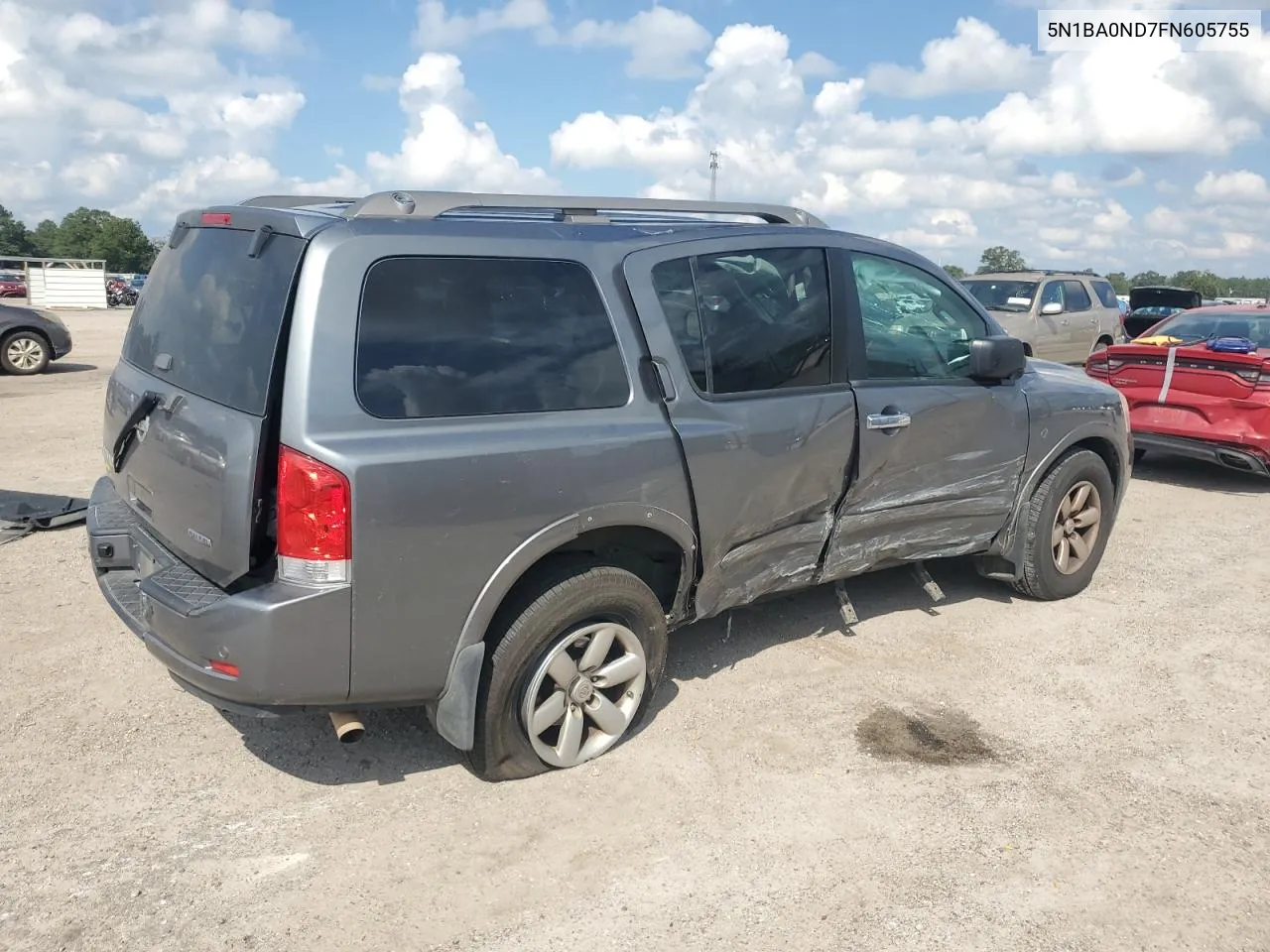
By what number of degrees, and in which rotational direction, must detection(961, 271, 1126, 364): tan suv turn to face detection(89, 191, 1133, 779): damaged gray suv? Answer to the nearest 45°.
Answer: approximately 45° to its left

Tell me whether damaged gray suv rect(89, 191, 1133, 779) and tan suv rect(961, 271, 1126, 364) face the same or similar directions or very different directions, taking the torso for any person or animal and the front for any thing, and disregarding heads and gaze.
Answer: very different directions

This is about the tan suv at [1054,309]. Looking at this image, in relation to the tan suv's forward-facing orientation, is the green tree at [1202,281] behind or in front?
behind

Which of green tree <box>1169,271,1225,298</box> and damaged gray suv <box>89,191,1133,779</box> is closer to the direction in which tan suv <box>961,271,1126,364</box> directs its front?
the damaged gray suv

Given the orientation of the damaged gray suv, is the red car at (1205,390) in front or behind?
in front

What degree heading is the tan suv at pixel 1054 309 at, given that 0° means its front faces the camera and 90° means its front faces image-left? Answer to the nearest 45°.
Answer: approximately 45°

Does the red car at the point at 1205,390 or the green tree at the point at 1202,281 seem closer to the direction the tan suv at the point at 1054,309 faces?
the red car

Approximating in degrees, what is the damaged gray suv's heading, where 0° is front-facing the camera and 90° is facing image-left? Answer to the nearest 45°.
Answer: approximately 225°

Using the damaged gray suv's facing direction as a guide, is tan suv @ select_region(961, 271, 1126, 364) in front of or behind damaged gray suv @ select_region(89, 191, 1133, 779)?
in front

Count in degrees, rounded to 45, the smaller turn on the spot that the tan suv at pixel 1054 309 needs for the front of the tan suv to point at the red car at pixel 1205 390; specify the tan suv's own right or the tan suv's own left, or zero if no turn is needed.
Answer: approximately 45° to the tan suv's own left
